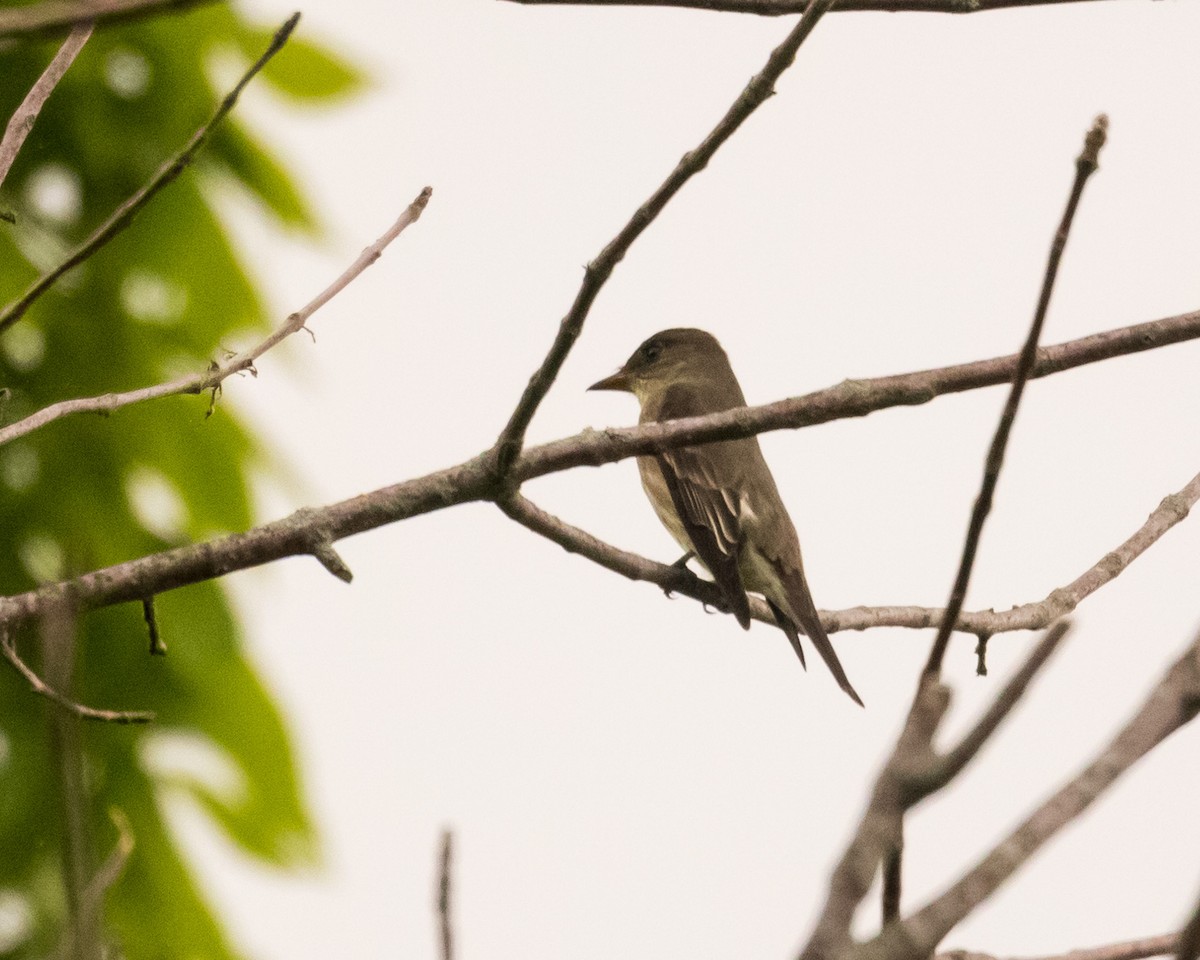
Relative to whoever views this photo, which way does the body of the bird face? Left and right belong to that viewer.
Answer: facing away from the viewer and to the left of the viewer

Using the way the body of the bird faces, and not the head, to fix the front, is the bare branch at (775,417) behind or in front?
behind

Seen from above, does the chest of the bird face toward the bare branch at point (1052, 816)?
no

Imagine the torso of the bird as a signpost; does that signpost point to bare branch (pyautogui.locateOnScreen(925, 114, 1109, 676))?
no

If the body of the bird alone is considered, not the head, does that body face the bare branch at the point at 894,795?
no
